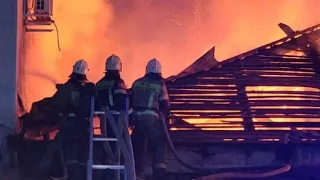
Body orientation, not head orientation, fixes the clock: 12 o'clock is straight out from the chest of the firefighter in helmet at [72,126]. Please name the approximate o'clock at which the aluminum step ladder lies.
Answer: The aluminum step ladder is roughly at 4 o'clock from the firefighter in helmet.

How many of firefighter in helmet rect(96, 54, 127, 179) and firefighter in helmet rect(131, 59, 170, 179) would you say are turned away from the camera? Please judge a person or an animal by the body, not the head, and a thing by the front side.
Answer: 2

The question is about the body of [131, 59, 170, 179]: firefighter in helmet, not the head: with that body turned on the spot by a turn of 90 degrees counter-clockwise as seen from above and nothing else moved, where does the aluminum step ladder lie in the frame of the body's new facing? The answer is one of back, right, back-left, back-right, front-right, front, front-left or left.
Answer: front-left

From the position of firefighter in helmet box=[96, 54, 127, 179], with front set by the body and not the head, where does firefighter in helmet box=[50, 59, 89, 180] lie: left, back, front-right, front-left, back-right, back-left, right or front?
left

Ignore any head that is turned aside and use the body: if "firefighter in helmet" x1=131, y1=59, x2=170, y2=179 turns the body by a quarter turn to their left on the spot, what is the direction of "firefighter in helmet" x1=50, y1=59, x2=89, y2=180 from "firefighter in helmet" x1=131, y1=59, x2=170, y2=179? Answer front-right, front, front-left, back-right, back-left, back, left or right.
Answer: front

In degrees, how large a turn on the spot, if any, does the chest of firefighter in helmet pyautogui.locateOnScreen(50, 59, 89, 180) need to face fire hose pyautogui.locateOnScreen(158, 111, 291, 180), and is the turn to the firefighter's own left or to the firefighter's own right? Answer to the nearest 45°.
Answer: approximately 45° to the firefighter's own right

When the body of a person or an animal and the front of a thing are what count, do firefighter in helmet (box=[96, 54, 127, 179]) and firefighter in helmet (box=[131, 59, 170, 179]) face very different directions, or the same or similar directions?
same or similar directions

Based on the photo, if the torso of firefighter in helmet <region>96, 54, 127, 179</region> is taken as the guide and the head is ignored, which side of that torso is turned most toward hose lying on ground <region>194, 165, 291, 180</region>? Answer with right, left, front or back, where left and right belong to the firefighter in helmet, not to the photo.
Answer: right

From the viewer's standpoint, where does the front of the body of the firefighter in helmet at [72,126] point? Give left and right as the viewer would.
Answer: facing away from the viewer and to the left of the viewer

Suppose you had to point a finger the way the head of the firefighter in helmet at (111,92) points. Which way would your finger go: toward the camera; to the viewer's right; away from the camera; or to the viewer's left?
away from the camera

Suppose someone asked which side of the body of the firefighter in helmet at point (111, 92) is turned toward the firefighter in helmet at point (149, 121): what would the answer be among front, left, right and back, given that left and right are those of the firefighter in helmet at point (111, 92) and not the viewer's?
right

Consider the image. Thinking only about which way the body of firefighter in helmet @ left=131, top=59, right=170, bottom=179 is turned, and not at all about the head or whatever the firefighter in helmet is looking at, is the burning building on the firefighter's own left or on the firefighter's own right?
on the firefighter's own right

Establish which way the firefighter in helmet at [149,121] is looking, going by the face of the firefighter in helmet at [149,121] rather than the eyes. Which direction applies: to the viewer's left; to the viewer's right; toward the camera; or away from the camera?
away from the camera

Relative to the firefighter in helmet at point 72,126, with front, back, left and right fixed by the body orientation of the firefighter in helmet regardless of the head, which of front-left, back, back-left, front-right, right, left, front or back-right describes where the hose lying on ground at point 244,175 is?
front-right

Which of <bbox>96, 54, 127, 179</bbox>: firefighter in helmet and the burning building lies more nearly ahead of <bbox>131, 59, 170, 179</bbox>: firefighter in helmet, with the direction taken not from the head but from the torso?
the burning building

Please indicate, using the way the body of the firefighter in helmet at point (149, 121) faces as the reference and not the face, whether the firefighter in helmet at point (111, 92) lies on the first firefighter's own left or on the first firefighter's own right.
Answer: on the first firefighter's own left

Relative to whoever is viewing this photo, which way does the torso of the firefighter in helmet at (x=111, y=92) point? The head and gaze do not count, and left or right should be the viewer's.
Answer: facing away from the viewer

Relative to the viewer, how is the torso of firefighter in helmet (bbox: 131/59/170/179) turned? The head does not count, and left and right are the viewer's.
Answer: facing away from the viewer
